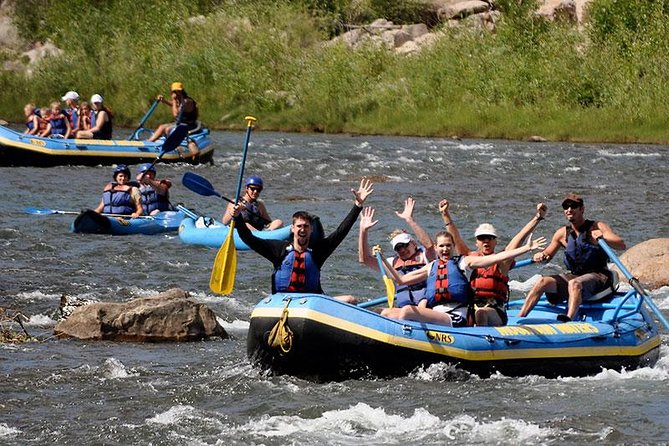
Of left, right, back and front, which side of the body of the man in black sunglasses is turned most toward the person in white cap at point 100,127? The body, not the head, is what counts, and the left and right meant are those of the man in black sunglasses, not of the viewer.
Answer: right

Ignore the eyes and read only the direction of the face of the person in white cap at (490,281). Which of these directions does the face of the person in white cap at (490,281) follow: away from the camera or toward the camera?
toward the camera

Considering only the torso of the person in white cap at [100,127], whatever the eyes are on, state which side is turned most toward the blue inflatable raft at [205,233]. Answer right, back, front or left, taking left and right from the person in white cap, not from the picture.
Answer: left

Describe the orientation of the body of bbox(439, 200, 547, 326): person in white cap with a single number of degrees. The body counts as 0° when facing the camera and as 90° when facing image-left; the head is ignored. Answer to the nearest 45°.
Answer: approximately 0°

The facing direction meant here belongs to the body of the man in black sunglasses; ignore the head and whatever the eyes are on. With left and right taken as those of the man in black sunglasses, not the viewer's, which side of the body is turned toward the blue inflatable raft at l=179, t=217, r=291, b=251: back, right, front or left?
right

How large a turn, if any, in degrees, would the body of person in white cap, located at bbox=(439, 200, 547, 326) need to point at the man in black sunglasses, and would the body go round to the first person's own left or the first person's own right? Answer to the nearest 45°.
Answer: approximately 135° to the first person's own left

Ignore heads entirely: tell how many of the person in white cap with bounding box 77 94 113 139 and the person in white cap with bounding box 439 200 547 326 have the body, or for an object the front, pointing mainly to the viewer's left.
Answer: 1

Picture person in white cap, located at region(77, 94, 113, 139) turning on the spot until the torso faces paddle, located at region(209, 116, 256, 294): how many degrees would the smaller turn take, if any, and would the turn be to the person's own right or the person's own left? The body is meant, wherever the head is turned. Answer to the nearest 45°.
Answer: approximately 90° to the person's own left

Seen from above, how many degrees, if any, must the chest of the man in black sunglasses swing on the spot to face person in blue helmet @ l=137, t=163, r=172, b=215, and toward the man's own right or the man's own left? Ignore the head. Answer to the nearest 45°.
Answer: approximately 90° to the man's own right

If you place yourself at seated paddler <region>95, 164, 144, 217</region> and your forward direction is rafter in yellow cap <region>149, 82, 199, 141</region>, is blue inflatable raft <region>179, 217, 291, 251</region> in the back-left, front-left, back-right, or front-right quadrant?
back-right

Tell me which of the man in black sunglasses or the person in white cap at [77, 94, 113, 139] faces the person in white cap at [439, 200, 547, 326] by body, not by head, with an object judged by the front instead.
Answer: the man in black sunglasses

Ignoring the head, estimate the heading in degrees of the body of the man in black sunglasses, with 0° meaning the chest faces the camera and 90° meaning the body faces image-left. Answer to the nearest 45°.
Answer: approximately 45°

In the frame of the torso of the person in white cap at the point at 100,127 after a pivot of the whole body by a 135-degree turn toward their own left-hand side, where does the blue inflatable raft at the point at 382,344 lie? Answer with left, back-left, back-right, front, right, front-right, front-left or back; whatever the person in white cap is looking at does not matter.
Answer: front-right

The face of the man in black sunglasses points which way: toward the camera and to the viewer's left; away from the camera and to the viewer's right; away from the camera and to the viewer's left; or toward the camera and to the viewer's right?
toward the camera and to the viewer's left
